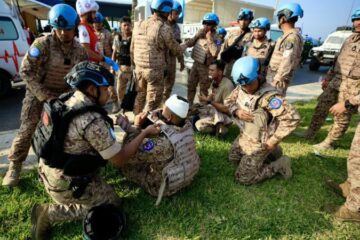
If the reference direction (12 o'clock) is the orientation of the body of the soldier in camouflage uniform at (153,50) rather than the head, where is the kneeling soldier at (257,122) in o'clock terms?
The kneeling soldier is roughly at 3 o'clock from the soldier in camouflage uniform.

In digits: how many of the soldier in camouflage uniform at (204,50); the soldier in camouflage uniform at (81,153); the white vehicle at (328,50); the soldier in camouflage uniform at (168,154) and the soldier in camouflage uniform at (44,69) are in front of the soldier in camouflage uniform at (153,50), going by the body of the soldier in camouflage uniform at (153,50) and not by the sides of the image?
2

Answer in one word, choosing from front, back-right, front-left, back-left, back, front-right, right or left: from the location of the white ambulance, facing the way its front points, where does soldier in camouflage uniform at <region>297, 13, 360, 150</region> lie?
back-left

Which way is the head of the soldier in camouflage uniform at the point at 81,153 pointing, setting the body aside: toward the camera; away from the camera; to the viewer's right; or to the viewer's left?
to the viewer's right

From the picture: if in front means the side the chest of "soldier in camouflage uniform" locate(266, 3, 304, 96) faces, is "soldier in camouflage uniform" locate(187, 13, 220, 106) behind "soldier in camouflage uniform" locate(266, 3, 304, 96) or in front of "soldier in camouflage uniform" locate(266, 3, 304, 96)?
in front

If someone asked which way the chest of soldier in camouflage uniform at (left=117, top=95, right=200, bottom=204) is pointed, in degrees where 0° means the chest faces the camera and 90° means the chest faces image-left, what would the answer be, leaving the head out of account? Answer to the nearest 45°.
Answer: approximately 135°

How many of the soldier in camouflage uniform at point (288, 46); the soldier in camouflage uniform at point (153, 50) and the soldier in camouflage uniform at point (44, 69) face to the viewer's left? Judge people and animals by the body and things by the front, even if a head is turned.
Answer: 1

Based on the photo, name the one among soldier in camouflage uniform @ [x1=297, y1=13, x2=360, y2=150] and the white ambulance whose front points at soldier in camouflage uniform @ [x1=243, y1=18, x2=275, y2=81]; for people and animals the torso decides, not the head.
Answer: soldier in camouflage uniform @ [x1=297, y1=13, x2=360, y2=150]

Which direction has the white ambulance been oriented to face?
to the viewer's left

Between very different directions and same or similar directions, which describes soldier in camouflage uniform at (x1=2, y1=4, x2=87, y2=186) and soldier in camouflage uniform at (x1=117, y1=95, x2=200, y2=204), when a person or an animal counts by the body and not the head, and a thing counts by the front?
very different directions
